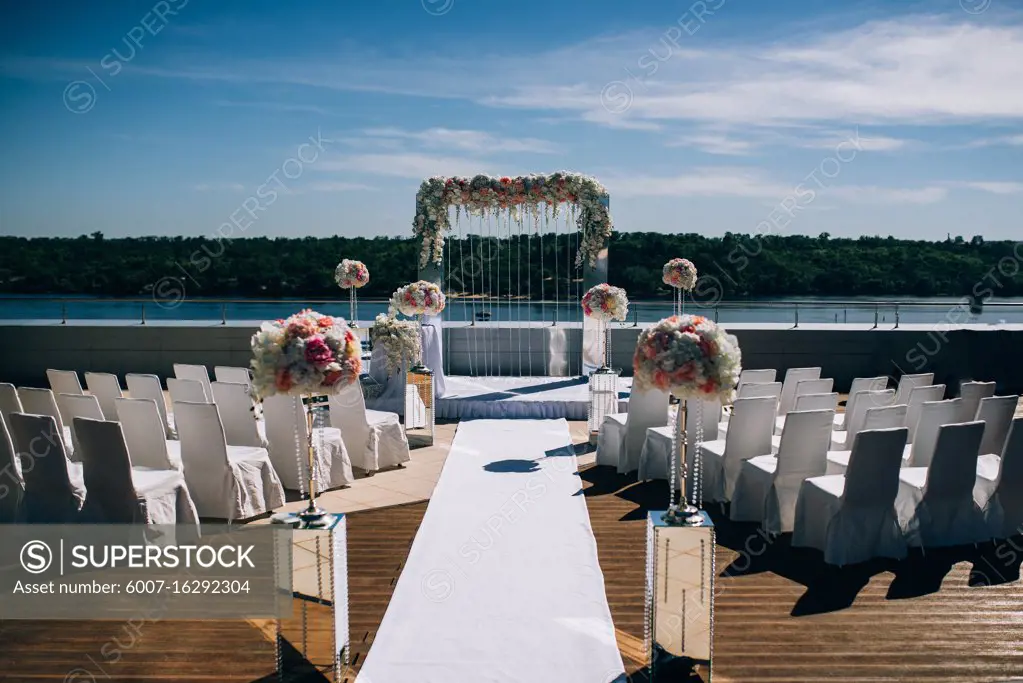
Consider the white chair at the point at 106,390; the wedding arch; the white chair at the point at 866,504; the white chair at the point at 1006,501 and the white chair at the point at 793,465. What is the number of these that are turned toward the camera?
1

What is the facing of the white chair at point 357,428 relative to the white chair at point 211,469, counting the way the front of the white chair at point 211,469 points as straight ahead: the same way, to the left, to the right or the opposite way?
the same way

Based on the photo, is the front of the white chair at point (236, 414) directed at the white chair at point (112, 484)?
no

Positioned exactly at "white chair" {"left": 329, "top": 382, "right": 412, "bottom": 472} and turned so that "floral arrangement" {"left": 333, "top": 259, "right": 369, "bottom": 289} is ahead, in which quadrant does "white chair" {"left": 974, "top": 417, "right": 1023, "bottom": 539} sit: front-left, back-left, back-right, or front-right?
back-right

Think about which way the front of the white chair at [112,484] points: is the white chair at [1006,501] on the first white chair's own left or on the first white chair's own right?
on the first white chair's own right

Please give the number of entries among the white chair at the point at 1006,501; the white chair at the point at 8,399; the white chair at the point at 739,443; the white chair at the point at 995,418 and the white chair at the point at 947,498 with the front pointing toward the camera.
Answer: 0

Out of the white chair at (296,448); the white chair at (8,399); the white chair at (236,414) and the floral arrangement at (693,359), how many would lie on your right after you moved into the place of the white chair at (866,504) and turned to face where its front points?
0

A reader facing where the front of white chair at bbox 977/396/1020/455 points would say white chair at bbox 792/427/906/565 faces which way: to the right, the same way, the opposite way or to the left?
the same way

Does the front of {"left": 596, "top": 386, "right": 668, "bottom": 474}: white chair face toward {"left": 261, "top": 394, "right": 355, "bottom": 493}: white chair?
no

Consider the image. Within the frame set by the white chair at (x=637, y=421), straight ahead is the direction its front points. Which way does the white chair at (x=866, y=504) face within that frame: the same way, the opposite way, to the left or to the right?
the same way

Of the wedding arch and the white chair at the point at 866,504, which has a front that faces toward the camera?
the wedding arch

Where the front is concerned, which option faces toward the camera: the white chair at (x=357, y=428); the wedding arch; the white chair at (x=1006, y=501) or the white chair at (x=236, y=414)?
the wedding arch

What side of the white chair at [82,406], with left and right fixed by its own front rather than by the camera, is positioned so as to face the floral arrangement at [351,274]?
front

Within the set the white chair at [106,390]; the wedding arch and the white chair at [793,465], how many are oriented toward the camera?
1

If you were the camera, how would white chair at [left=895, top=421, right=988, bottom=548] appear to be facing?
facing away from the viewer and to the left of the viewer

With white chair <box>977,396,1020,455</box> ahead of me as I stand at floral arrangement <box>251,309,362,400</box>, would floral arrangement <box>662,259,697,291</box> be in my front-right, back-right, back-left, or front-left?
front-left

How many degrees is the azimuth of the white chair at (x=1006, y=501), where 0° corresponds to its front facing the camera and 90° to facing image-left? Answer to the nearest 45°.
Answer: approximately 135°

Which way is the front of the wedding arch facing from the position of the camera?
facing the viewer

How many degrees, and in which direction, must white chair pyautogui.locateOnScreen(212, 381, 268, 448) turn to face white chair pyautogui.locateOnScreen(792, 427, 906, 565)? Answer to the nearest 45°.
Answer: approximately 90° to its right

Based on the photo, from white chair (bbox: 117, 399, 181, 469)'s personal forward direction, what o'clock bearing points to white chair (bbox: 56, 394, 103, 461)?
white chair (bbox: 56, 394, 103, 461) is roughly at 9 o'clock from white chair (bbox: 117, 399, 181, 469).

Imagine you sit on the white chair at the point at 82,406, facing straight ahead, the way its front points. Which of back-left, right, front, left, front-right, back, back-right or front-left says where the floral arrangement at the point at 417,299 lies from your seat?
front

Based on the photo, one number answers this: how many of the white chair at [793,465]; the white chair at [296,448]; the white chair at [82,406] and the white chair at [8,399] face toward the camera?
0
